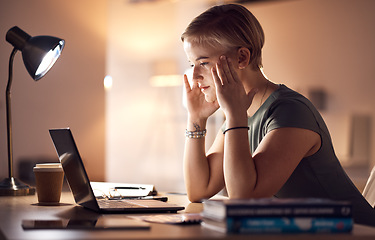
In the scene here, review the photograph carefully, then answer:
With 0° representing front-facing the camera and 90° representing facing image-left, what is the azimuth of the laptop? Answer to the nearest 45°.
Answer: approximately 270°

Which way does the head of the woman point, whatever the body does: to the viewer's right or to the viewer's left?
to the viewer's left

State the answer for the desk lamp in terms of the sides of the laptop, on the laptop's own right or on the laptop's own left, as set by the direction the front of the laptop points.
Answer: on the laptop's own left
